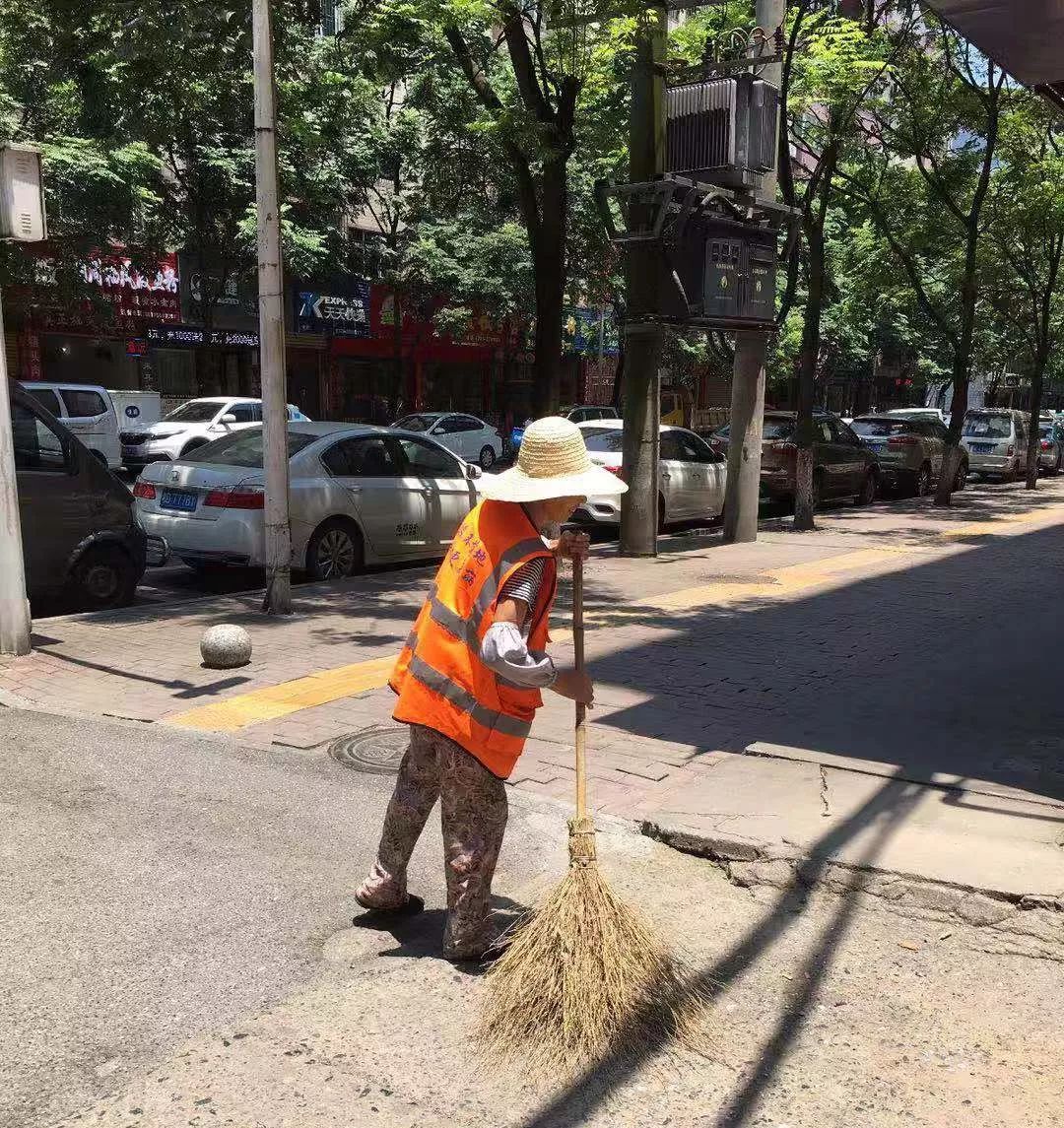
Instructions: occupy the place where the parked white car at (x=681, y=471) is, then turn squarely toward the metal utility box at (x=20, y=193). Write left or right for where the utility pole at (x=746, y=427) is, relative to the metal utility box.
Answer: left

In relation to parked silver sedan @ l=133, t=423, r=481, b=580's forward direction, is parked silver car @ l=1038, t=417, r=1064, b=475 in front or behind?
in front

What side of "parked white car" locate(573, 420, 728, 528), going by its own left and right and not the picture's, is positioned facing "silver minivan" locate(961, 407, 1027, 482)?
front

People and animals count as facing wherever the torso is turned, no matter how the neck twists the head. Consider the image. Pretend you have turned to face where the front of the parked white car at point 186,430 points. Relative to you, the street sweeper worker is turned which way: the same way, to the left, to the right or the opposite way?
the opposite way

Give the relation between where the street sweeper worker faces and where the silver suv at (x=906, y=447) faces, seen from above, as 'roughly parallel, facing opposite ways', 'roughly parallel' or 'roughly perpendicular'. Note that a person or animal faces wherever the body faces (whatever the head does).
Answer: roughly parallel

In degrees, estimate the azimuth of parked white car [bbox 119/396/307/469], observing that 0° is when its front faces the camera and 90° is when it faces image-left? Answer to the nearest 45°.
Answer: approximately 45°

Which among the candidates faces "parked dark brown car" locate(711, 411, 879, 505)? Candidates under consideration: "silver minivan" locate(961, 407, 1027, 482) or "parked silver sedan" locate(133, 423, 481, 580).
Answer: the parked silver sedan

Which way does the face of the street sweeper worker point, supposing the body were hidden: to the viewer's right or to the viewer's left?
to the viewer's right

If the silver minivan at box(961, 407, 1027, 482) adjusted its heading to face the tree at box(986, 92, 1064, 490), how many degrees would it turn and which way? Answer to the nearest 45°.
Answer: approximately 135° to its right

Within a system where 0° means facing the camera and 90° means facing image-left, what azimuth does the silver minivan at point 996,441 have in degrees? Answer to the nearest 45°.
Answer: approximately 225°

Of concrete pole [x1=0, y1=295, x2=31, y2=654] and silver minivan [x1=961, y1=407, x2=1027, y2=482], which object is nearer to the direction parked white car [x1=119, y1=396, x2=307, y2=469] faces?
the concrete pole

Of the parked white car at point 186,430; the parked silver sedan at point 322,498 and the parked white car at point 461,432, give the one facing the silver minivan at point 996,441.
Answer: the parked silver sedan

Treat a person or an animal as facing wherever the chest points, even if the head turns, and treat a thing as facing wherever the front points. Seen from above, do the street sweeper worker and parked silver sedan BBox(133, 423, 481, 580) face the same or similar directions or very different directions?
same or similar directions

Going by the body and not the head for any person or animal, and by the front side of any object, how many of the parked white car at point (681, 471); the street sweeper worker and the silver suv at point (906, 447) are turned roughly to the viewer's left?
0

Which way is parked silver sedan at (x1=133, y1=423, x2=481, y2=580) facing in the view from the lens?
facing away from the viewer and to the right of the viewer

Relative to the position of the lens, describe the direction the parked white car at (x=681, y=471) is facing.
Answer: facing away from the viewer and to the right of the viewer
